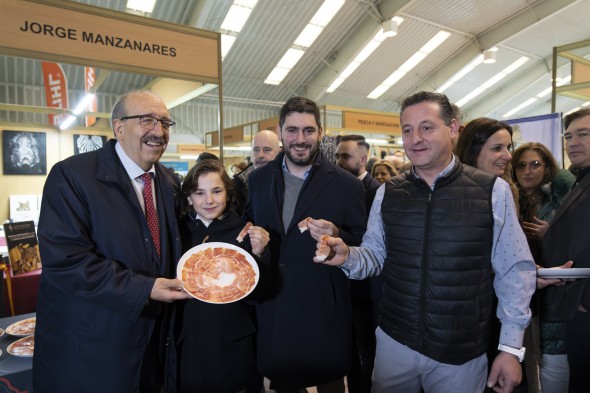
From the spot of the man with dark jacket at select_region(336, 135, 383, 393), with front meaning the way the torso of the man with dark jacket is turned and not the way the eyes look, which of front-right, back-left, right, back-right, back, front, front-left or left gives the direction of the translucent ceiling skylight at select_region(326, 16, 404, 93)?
back-right

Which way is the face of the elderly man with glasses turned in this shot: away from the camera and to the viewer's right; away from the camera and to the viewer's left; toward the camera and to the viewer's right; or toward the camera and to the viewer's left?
toward the camera and to the viewer's right

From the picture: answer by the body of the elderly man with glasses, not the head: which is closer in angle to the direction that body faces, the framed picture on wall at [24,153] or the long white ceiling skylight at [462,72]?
the long white ceiling skylight

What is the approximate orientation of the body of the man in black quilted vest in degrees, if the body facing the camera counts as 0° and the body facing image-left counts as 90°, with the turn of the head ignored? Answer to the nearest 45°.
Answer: approximately 45°

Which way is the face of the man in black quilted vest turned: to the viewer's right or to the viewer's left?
to the viewer's left

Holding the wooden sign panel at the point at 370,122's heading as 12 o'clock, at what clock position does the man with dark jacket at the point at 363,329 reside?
The man with dark jacket is roughly at 12 o'clock from the wooden sign panel.

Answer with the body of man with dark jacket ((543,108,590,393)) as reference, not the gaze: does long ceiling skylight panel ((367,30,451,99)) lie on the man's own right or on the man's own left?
on the man's own right
